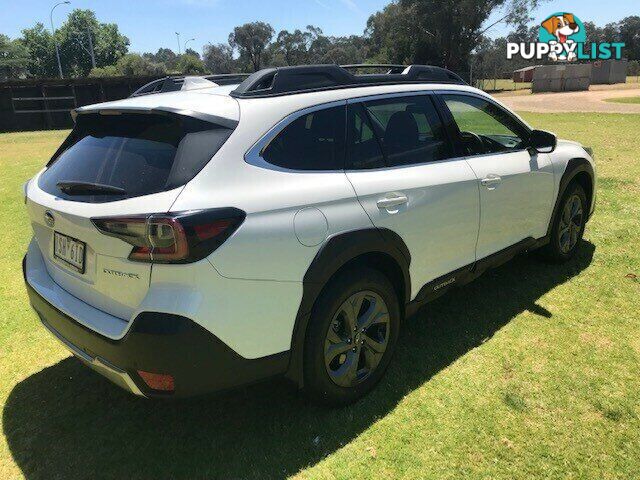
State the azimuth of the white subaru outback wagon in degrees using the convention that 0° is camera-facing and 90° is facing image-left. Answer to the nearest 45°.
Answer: approximately 225°
